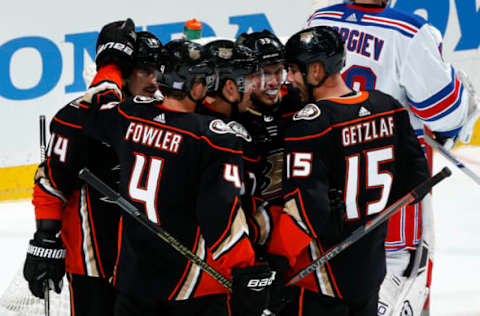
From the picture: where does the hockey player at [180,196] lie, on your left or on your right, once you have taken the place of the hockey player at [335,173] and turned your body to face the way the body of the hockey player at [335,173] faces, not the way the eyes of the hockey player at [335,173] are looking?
on your left

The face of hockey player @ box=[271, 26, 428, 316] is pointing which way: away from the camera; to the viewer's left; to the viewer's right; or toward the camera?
to the viewer's left

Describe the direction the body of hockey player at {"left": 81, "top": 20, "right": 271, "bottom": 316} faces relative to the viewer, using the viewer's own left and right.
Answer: facing away from the viewer and to the right of the viewer

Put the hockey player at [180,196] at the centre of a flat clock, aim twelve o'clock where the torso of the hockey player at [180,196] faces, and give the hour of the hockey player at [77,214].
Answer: the hockey player at [77,214] is roughly at 9 o'clock from the hockey player at [180,196].

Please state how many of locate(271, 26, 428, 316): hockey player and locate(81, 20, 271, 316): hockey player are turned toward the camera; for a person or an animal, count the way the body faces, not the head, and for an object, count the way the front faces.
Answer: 0

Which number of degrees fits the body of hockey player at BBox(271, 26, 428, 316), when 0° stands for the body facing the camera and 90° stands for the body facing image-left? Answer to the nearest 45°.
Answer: approximately 135°

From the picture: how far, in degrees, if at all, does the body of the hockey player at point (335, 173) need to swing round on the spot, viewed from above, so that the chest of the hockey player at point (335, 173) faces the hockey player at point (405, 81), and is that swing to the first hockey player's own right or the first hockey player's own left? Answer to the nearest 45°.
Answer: approximately 45° to the first hockey player's own right
